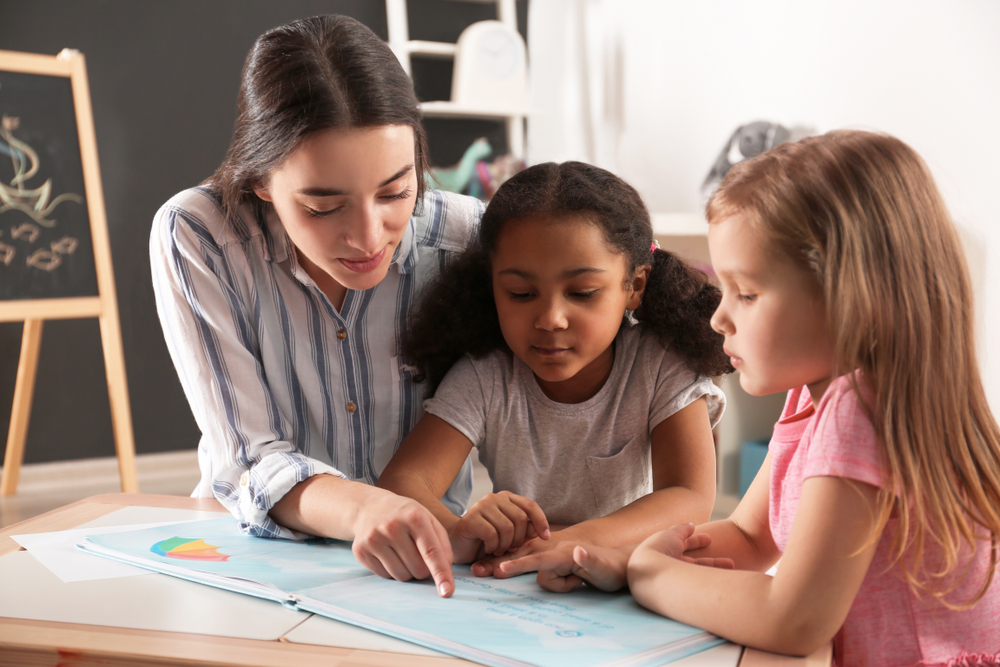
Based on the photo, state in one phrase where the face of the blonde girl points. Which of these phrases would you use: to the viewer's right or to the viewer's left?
to the viewer's left

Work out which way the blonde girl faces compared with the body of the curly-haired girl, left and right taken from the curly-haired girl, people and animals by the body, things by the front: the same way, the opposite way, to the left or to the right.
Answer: to the right

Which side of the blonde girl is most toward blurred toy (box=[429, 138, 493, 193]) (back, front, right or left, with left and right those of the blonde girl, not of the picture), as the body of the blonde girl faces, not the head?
right

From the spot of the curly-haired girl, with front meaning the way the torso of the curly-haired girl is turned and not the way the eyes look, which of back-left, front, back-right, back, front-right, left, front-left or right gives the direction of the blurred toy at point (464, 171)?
back

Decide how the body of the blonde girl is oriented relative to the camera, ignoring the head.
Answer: to the viewer's left

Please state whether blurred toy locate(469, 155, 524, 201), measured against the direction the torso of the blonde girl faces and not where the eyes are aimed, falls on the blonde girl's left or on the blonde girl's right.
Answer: on the blonde girl's right

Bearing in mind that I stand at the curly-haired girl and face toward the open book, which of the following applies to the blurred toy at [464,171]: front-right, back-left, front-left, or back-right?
back-right

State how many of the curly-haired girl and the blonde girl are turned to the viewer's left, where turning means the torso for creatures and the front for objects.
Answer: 1

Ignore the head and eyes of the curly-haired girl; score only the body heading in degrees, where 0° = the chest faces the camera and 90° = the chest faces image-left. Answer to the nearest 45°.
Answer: approximately 0°

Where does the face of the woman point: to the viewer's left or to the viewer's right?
to the viewer's right
